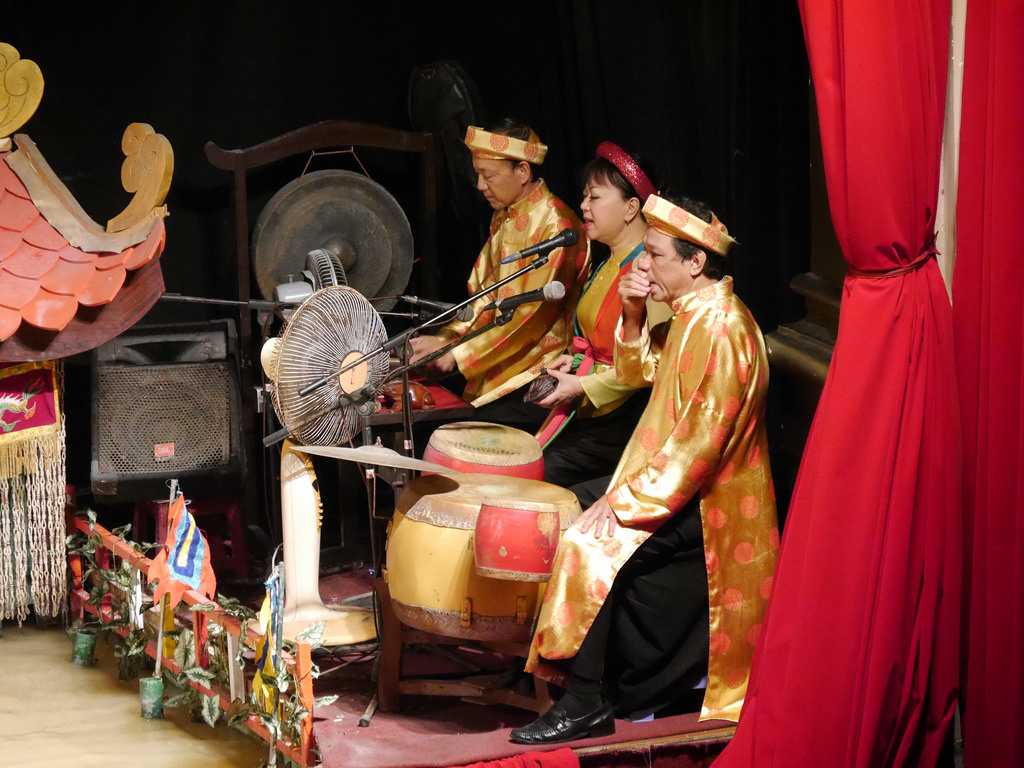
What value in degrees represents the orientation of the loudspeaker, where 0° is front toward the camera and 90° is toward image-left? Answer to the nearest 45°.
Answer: approximately 0°

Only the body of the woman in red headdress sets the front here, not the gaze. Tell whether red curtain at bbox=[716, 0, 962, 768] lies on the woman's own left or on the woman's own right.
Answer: on the woman's own left

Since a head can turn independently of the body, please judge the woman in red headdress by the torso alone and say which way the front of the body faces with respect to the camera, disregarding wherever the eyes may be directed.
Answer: to the viewer's left

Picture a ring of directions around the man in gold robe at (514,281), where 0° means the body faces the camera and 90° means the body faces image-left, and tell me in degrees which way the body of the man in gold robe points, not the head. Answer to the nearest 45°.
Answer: approximately 45°

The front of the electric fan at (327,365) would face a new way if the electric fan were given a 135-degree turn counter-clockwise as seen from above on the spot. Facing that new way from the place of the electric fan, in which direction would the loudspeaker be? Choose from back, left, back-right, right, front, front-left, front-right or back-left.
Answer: front-left

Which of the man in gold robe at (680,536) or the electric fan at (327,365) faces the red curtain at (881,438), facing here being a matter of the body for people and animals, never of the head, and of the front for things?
the electric fan

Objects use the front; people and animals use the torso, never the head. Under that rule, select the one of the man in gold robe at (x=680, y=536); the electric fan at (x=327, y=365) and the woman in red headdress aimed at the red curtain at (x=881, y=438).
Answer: the electric fan

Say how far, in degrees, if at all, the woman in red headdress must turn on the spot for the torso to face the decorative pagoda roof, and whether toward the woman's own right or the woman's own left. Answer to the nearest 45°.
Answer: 0° — they already face it

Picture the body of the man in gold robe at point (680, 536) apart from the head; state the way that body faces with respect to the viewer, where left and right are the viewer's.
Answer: facing to the left of the viewer
